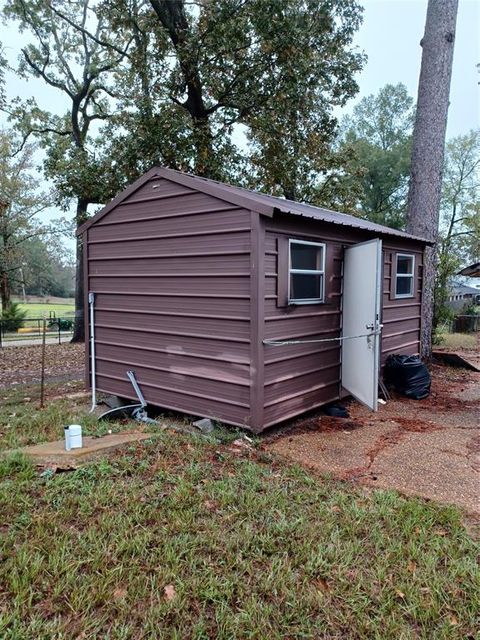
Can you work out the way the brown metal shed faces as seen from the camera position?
facing the viewer and to the right of the viewer

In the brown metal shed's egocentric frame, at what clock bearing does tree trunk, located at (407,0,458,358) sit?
The tree trunk is roughly at 9 o'clock from the brown metal shed.

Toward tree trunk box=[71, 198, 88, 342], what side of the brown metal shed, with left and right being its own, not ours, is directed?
back

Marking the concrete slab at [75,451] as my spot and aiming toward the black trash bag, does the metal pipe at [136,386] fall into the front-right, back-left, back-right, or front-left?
front-left

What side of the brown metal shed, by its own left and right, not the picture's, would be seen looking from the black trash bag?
front

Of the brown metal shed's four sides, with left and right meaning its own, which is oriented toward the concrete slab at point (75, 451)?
right

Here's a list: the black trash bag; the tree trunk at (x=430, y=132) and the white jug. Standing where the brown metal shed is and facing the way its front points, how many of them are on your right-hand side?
1

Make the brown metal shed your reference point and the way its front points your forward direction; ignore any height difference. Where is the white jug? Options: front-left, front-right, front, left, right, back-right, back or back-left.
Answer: right

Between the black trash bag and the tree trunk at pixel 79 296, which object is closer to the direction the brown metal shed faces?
the black trash bag
